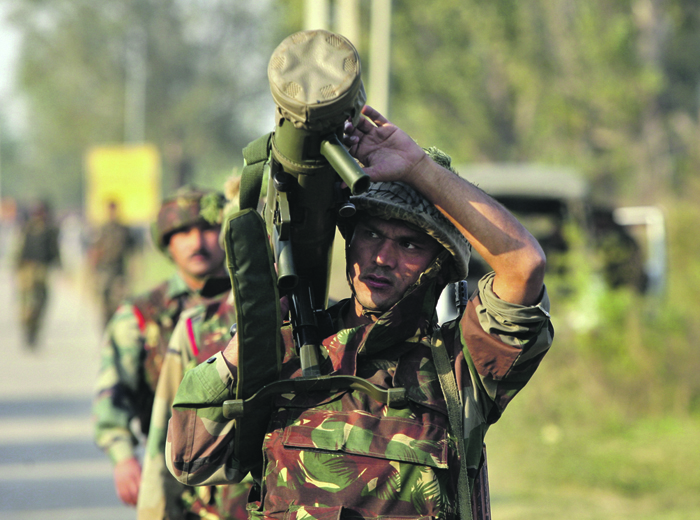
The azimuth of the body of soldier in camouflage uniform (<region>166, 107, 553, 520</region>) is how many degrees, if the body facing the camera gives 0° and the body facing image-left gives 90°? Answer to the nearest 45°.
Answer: approximately 0°

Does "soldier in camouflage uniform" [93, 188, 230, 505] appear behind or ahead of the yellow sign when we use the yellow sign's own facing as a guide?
ahead

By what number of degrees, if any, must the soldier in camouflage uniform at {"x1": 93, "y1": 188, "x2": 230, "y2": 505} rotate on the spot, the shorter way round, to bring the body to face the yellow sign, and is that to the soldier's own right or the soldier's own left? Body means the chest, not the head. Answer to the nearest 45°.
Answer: approximately 180°

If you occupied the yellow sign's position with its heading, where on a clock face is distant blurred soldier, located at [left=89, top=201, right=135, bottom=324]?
The distant blurred soldier is roughly at 12 o'clock from the yellow sign.

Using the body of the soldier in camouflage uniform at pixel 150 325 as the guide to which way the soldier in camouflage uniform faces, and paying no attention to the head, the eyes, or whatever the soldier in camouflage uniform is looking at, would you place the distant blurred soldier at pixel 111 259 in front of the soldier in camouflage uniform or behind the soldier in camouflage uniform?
behind
